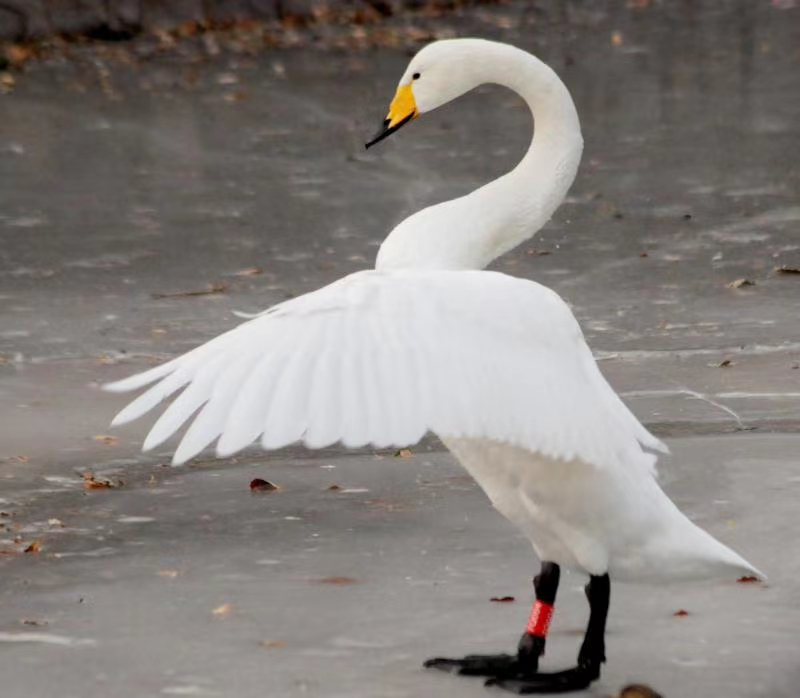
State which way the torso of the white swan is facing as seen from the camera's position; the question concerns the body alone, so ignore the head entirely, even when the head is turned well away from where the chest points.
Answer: to the viewer's left

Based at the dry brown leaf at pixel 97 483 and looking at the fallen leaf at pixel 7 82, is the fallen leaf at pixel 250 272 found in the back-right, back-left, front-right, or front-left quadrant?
front-right

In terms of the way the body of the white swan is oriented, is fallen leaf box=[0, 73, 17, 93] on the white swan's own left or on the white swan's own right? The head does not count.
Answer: on the white swan's own right
